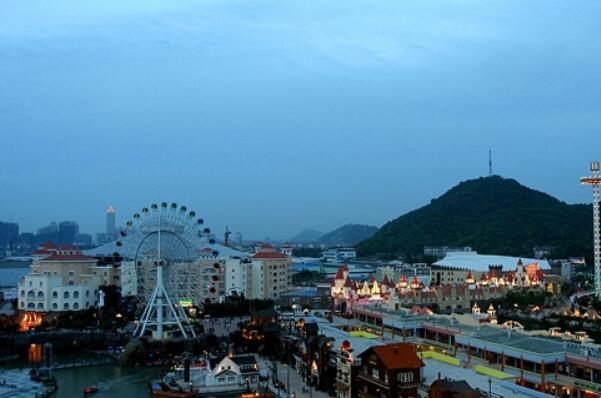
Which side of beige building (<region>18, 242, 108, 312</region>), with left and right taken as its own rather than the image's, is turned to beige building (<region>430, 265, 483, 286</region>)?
left

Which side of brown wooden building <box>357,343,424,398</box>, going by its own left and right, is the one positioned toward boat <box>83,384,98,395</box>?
right

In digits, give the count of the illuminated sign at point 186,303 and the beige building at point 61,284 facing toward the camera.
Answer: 2

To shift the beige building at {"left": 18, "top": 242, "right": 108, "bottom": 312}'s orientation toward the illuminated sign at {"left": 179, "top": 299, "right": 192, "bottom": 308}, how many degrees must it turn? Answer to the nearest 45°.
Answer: approximately 45° to its left

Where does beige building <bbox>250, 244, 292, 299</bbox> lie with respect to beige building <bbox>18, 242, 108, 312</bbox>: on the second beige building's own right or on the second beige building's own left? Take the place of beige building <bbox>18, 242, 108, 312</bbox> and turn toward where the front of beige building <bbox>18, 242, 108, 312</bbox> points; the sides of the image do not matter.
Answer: on the second beige building's own left

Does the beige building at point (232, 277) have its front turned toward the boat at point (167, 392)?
yes

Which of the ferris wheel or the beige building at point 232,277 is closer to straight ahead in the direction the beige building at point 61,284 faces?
the ferris wheel

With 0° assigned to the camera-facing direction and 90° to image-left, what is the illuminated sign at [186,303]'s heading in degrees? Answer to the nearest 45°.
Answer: approximately 0°

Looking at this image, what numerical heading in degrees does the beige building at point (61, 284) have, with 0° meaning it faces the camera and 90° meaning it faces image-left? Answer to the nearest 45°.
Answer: approximately 0°

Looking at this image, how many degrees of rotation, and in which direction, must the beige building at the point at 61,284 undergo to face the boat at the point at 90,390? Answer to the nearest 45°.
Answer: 0° — it already faces it
